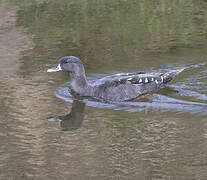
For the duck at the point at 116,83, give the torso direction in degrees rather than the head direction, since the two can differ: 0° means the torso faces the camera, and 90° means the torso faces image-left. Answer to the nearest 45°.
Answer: approximately 90°
